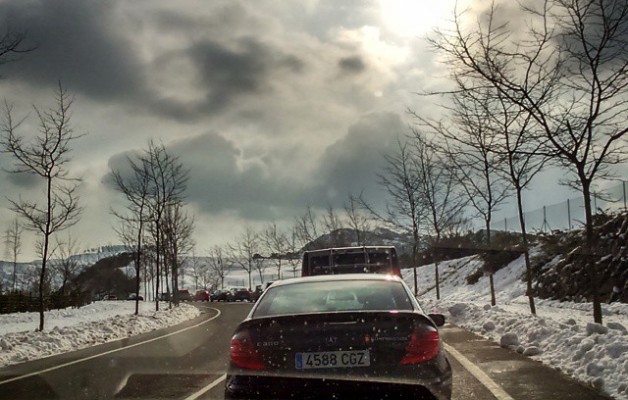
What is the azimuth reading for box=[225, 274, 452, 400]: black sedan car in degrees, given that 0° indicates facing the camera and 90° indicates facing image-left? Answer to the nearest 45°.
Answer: approximately 180°
